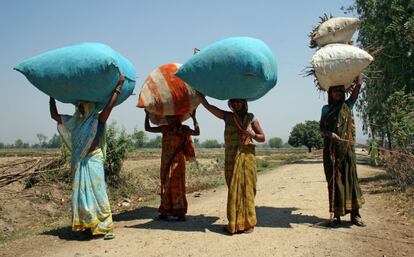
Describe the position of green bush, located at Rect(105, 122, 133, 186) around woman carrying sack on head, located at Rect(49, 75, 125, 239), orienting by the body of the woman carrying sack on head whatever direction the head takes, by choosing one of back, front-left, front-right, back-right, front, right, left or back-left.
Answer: back

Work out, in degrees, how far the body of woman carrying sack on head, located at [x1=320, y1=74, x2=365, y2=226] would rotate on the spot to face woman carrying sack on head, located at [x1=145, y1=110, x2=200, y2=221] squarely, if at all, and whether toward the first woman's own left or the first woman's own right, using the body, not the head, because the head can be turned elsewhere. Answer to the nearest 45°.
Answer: approximately 90° to the first woman's own right

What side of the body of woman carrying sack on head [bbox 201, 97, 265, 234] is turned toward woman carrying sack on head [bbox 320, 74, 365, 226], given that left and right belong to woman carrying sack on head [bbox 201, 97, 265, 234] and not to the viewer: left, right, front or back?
left

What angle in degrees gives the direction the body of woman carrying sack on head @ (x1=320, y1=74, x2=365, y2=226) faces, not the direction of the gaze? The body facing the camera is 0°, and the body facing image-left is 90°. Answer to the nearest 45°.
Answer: approximately 0°

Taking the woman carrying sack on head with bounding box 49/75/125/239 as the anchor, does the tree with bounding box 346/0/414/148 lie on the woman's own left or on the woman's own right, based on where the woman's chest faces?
on the woman's own left

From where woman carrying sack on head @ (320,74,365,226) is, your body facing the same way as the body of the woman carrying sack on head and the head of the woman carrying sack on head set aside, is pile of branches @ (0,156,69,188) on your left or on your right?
on your right

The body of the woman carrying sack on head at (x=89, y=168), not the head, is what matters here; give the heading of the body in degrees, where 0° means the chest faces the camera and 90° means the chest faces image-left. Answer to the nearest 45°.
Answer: approximately 0°

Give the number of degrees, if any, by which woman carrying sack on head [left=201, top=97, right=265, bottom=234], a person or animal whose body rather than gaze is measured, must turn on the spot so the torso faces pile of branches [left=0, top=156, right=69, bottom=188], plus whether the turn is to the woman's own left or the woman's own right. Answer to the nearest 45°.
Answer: approximately 135° to the woman's own right
